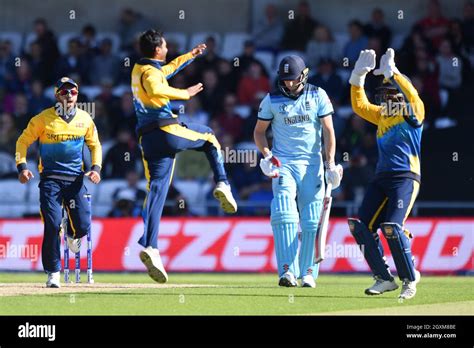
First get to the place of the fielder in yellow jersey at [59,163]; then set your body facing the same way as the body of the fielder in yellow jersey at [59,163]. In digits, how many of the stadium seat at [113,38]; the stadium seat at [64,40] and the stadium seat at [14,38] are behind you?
3

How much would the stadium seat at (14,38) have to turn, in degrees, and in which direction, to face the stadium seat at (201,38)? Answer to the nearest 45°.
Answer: approximately 90° to its left

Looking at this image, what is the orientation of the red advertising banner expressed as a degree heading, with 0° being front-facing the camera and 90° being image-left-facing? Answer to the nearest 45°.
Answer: approximately 0°

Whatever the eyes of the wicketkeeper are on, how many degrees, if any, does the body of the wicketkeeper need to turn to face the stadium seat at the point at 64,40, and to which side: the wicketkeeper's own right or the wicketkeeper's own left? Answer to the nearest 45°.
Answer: approximately 90° to the wicketkeeper's own right

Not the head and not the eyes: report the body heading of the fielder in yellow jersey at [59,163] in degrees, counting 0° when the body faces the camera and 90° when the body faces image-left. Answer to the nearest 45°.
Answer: approximately 0°

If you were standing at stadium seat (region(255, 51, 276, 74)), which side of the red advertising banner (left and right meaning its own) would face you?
back
